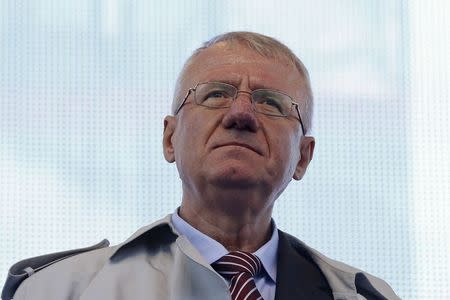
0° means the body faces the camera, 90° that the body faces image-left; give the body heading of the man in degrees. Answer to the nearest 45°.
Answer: approximately 0°
